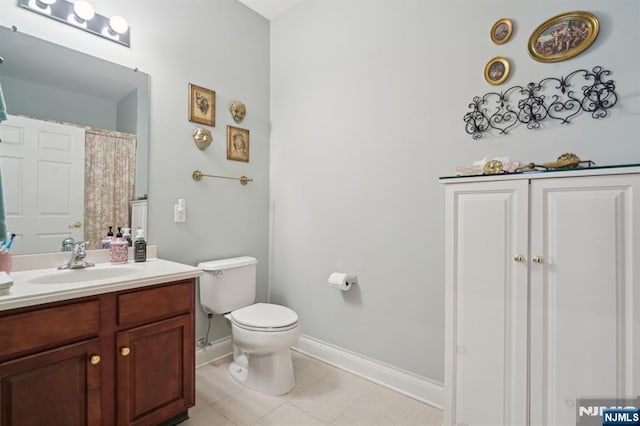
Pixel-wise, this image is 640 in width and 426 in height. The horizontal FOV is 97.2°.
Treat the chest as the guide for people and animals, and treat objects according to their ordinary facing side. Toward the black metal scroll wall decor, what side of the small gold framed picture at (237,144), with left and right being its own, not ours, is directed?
front

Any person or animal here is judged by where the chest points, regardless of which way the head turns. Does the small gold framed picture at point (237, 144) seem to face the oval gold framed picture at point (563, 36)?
yes

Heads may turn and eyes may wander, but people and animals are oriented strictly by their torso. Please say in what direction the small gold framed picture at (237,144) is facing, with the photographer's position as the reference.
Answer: facing the viewer and to the right of the viewer

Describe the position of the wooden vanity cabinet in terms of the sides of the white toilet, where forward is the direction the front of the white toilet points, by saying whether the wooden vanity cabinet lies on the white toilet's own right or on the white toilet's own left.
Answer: on the white toilet's own right

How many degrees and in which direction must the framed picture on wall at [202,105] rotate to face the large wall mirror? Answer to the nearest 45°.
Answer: approximately 90° to its right

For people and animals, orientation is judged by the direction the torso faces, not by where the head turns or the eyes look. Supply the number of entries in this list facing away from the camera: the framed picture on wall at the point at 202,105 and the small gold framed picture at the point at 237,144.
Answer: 0

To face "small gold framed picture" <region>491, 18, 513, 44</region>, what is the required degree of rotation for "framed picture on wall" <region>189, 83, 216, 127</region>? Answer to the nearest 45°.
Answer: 0° — it already faces it
